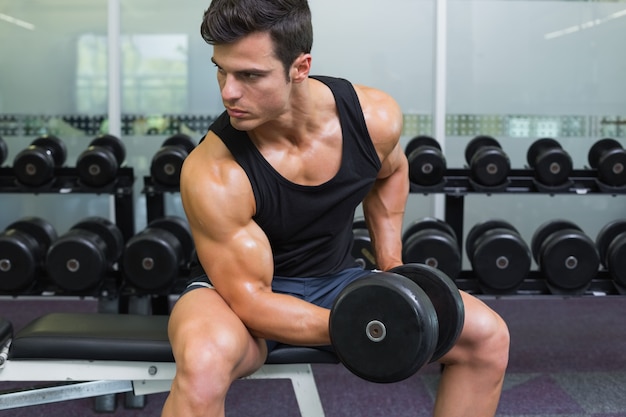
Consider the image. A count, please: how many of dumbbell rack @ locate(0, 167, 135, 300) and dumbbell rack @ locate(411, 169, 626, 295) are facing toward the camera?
2

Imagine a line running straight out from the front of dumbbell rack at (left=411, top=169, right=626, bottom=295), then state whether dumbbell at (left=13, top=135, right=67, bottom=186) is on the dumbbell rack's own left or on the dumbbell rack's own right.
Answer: on the dumbbell rack's own right

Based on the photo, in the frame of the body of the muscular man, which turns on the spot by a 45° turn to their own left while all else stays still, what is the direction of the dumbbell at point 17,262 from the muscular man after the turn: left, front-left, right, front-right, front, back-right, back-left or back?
back

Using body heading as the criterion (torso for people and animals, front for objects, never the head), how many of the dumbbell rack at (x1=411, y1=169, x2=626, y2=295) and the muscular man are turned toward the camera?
2

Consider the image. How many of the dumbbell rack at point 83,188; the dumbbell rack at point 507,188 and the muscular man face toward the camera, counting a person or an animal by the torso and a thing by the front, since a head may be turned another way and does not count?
3

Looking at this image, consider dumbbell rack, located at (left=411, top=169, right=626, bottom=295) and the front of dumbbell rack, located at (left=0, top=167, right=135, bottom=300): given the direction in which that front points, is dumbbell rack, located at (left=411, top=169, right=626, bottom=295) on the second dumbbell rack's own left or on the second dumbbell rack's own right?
on the second dumbbell rack's own left

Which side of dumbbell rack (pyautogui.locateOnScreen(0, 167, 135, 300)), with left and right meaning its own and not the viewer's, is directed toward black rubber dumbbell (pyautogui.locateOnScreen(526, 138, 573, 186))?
left

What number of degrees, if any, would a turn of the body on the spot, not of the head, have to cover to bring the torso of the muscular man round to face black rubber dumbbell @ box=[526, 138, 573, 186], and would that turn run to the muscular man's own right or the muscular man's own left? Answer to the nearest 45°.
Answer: approximately 135° to the muscular man's own left

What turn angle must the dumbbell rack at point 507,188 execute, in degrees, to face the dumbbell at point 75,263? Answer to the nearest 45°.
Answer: approximately 45° to its right

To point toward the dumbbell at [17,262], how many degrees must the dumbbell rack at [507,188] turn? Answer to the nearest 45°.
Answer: approximately 45° to its right
